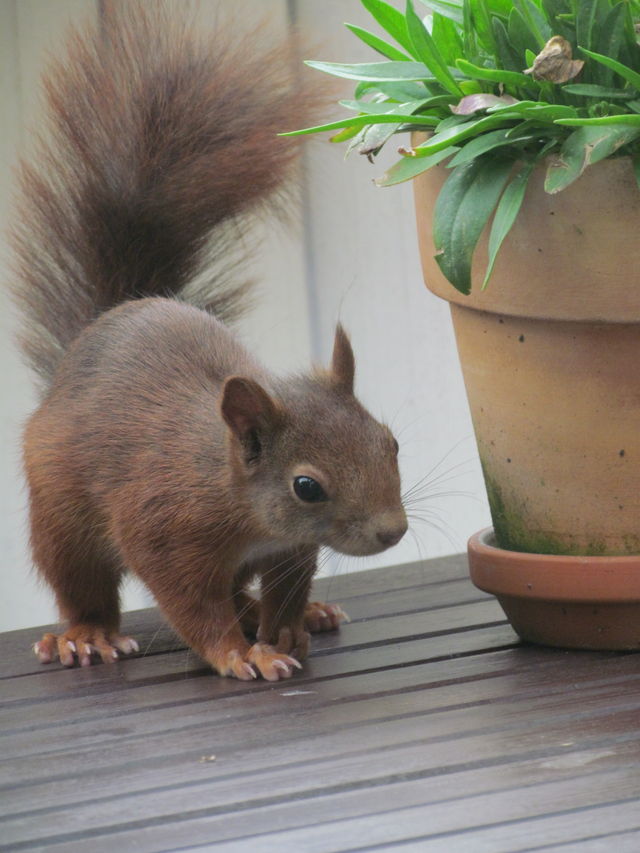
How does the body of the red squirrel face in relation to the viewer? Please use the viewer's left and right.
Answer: facing the viewer and to the right of the viewer
